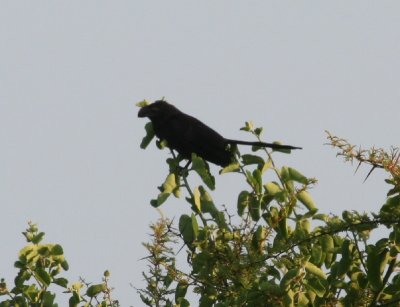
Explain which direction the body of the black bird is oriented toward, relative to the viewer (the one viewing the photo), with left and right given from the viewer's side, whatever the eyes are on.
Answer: facing to the left of the viewer
